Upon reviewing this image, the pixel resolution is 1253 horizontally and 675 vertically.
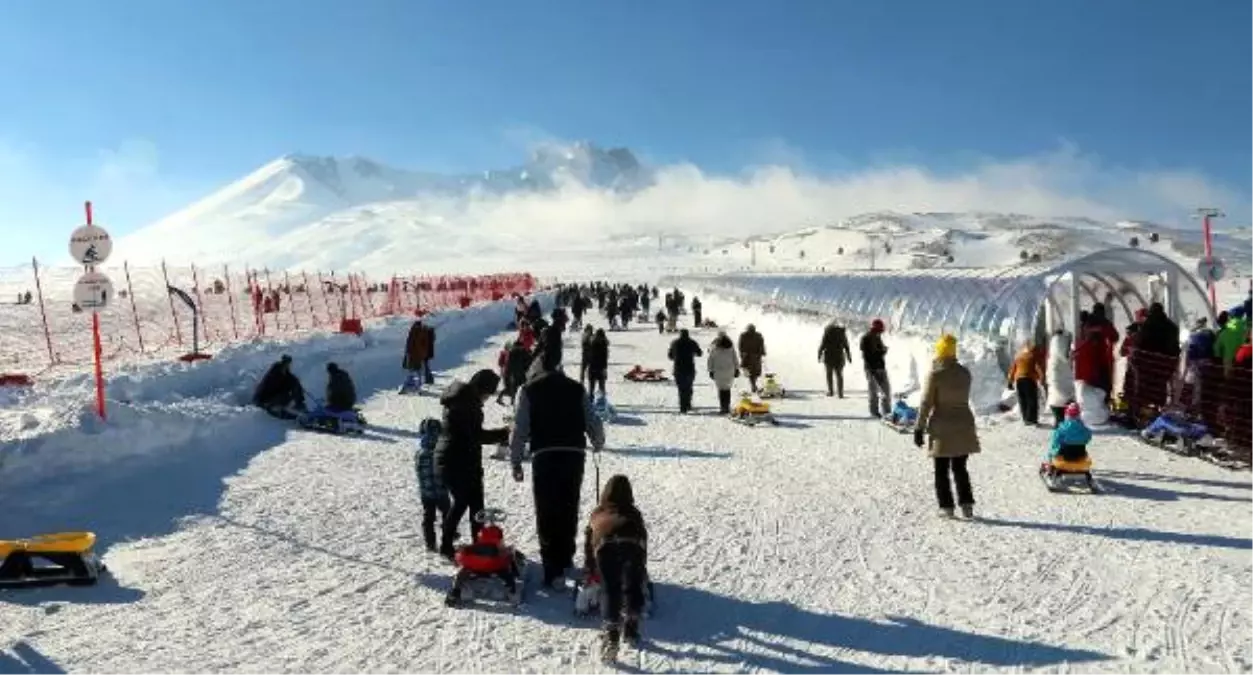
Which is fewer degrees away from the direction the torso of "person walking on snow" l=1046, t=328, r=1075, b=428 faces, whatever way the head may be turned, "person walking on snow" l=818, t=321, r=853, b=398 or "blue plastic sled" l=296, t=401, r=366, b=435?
the person walking on snow

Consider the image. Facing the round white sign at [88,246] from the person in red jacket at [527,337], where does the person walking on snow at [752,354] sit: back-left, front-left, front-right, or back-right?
back-left

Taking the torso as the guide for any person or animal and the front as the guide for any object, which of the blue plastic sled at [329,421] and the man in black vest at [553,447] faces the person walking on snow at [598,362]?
the man in black vest

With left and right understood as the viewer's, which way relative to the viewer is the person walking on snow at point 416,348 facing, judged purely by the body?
facing away from the viewer

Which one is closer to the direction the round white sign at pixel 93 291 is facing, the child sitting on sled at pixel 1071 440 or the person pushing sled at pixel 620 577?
the person pushing sled

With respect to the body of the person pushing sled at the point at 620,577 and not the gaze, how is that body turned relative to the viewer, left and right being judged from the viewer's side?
facing away from the viewer

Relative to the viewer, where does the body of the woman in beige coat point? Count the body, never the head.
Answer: away from the camera

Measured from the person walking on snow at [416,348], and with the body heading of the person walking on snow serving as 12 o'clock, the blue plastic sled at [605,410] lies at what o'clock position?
The blue plastic sled is roughly at 5 o'clock from the person walking on snow.

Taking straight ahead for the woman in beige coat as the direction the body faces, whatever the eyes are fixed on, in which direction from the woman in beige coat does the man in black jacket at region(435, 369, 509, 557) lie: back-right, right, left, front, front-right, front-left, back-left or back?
back-left

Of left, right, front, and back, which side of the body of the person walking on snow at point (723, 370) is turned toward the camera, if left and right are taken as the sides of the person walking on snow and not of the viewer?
back
